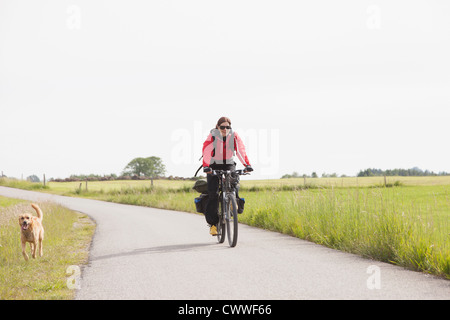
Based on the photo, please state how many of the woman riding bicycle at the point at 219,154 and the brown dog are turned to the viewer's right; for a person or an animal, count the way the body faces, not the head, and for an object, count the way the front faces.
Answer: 0

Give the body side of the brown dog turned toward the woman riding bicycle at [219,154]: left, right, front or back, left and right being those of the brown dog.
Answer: left

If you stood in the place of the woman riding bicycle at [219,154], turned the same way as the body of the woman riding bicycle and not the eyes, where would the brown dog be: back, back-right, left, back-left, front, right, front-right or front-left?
right

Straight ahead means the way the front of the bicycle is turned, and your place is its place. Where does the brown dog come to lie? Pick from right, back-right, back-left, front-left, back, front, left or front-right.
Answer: right
